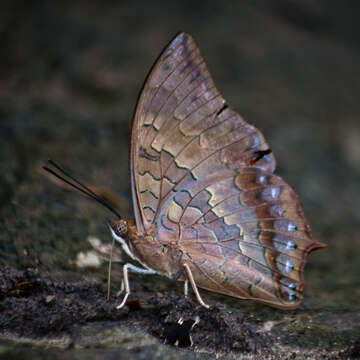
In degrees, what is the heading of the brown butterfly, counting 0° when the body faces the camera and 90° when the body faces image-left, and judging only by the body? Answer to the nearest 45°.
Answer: approximately 90°
